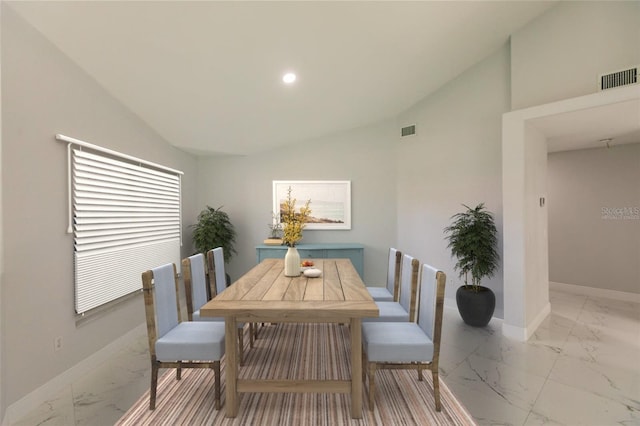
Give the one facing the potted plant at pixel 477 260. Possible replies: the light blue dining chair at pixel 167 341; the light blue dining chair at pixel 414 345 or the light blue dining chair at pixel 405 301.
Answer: the light blue dining chair at pixel 167 341

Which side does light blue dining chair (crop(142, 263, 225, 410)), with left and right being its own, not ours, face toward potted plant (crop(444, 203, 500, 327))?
front

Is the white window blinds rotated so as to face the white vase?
yes

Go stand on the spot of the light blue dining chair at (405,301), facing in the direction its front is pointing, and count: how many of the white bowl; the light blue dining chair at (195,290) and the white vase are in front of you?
3

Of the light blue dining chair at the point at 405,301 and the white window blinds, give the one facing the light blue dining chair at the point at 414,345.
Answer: the white window blinds

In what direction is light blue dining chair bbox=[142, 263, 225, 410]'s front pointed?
to the viewer's right

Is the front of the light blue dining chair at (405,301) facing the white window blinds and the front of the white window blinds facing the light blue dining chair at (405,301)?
yes

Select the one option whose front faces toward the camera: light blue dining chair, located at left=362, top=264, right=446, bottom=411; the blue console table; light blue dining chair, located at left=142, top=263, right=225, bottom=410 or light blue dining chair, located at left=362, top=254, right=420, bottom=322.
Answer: the blue console table

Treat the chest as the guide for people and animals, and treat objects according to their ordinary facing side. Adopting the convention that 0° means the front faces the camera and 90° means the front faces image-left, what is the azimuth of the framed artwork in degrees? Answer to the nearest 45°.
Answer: approximately 0°

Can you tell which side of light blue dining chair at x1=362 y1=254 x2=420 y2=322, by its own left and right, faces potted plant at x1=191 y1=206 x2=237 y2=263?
front

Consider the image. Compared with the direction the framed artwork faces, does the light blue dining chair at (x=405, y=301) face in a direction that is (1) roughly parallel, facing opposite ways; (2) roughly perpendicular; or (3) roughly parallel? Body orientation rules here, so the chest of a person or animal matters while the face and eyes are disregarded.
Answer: roughly perpendicular

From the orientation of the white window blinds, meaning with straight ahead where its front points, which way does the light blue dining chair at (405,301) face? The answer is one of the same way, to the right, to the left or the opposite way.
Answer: the opposite way

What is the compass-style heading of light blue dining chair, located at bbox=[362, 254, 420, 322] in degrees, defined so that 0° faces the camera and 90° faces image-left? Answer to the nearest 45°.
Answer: approximately 90°

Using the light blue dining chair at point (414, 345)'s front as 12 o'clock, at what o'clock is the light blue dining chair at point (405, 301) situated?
the light blue dining chair at point (405, 301) is roughly at 3 o'clock from the light blue dining chair at point (414, 345).

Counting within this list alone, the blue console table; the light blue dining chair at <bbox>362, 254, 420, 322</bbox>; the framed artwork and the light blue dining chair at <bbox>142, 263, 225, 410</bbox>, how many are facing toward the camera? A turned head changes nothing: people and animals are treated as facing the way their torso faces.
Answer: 2

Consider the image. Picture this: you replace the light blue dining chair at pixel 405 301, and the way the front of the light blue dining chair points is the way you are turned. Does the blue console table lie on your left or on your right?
on your right

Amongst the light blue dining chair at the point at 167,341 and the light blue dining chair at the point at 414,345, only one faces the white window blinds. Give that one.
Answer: the light blue dining chair at the point at 414,345
